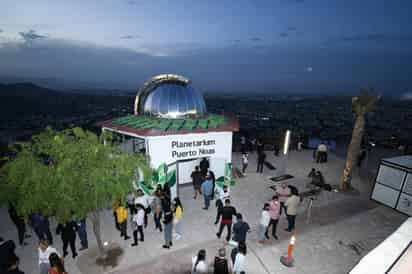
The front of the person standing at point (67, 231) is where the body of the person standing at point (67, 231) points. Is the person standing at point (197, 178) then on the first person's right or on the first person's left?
on the first person's right

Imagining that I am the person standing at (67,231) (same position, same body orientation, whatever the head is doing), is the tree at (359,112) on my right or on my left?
on my right

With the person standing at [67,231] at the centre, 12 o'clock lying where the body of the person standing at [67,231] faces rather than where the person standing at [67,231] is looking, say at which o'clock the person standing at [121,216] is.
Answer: the person standing at [121,216] is roughly at 3 o'clock from the person standing at [67,231].

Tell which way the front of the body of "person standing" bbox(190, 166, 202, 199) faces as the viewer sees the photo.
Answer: away from the camera

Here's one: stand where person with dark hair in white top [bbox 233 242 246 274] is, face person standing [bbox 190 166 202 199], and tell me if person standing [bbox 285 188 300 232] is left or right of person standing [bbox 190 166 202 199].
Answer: right

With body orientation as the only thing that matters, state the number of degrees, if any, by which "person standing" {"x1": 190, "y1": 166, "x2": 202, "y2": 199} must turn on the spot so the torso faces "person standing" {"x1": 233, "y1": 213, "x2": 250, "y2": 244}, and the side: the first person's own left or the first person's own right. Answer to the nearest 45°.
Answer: approximately 180°

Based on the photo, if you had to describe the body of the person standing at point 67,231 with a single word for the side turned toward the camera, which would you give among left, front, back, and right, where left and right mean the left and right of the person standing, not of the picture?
back
